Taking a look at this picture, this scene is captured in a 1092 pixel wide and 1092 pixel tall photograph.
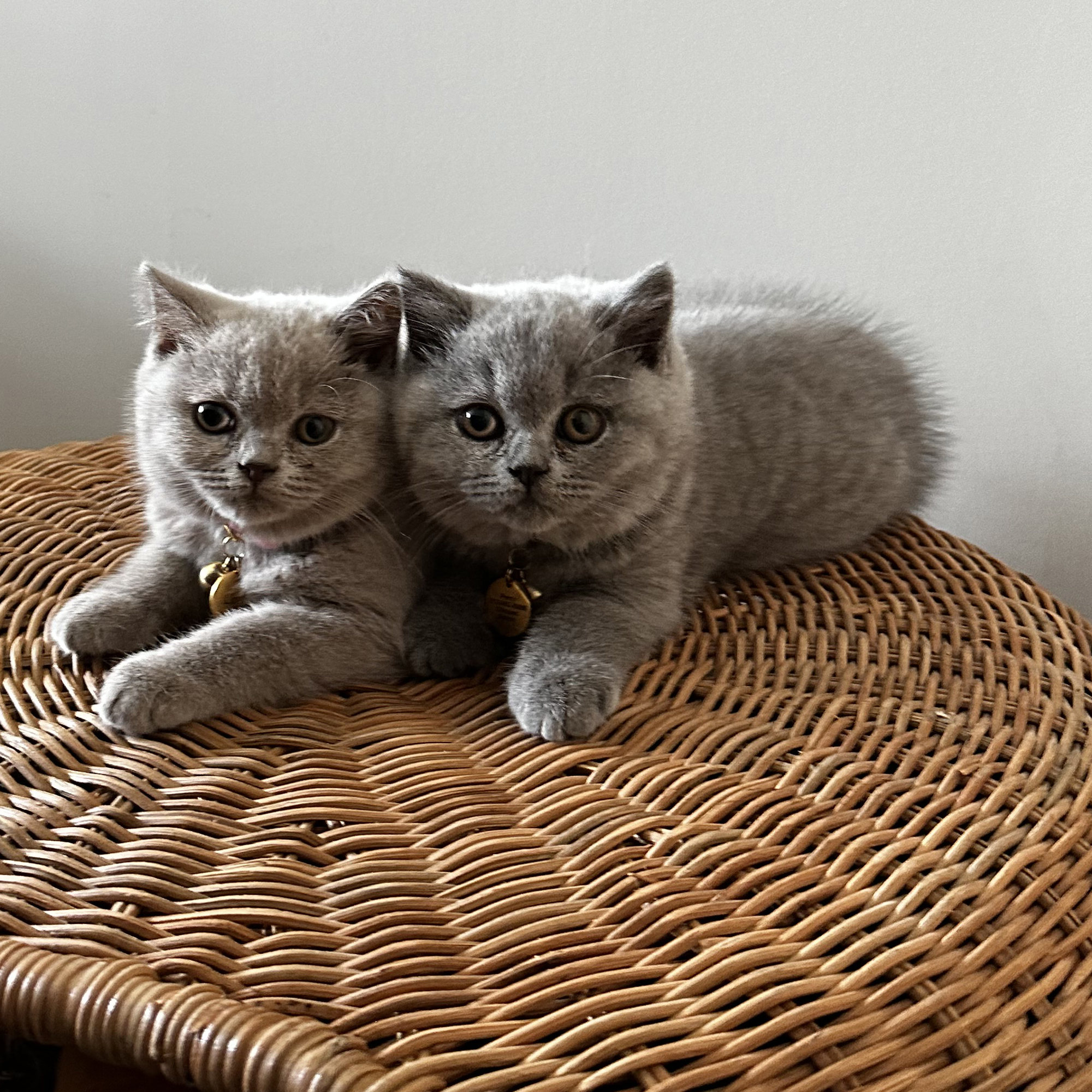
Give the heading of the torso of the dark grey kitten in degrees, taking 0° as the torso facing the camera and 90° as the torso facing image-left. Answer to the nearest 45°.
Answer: approximately 45°

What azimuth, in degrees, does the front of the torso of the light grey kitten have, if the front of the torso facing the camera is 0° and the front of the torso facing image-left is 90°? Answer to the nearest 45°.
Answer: approximately 45°

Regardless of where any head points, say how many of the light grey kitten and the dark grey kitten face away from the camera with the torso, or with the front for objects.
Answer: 0
